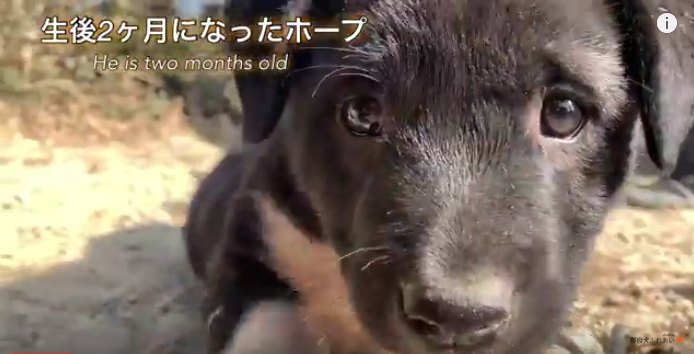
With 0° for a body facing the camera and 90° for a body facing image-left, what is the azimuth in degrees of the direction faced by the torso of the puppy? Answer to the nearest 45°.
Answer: approximately 0°
